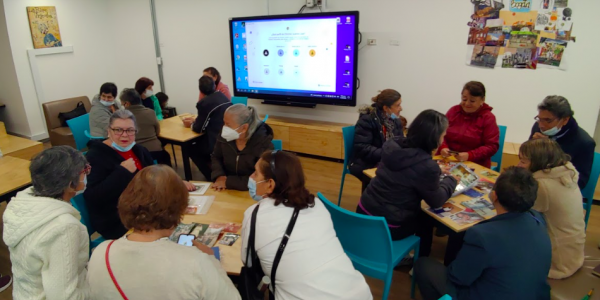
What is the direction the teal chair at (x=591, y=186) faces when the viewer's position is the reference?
facing to the left of the viewer

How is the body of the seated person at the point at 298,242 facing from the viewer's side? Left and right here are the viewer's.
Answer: facing away from the viewer and to the left of the viewer

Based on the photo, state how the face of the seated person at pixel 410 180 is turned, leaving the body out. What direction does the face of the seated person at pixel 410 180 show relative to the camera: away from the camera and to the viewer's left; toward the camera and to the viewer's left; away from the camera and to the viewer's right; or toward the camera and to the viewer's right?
away from the camera and to the viewer's right

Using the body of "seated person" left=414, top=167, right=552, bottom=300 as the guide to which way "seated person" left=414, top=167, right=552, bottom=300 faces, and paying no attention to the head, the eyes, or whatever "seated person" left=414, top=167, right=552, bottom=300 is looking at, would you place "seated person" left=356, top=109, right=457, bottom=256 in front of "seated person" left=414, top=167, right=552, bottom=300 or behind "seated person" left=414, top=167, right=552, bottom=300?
in front

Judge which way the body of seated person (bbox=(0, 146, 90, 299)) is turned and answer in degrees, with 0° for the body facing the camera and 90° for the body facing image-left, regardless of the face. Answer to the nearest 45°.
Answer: approximately 225°

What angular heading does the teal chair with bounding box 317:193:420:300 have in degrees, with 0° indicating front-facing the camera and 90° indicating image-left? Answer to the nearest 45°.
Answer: approximately 225°

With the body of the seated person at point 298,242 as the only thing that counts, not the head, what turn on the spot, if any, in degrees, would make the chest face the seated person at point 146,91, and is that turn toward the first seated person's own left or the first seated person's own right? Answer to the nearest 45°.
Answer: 0° — they already face them

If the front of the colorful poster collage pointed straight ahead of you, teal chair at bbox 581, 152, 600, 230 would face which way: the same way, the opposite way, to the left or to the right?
to the right

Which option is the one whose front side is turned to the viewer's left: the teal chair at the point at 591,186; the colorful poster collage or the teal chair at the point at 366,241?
the teal chair at the point at 591,186

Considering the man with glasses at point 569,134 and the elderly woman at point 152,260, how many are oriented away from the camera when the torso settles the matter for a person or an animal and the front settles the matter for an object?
1
